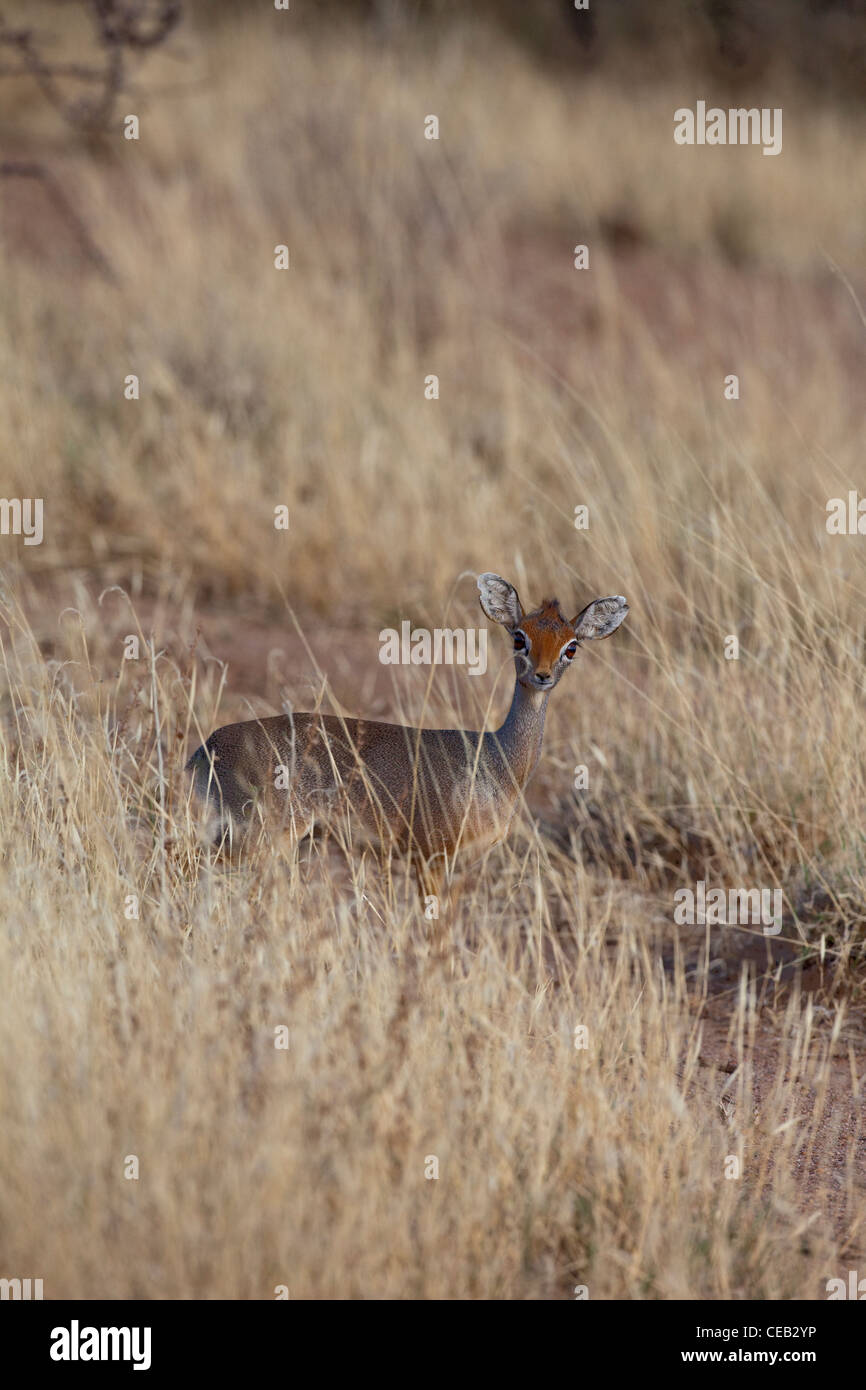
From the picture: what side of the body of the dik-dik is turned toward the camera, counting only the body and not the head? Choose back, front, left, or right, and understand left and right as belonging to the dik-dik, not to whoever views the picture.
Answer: right
